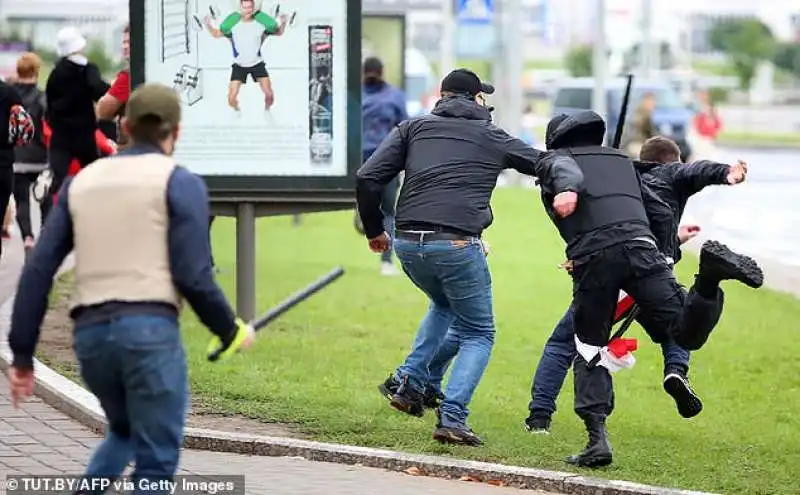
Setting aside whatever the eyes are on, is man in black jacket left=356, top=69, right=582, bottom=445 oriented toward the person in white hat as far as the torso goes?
no

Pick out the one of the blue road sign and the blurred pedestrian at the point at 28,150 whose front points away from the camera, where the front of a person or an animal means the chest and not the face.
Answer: the blurred pedestrian

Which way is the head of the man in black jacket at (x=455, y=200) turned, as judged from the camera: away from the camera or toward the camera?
away from the camera

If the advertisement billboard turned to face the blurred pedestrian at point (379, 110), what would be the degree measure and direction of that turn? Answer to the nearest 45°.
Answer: approximately 180°

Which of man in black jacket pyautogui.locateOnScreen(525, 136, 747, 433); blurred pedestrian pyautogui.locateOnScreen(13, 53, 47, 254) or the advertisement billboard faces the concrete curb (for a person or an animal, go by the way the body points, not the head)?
the advertisement billboard

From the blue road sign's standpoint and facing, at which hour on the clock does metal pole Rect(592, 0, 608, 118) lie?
The metal pole is roughly at 9 o'clock from the blue road sign.

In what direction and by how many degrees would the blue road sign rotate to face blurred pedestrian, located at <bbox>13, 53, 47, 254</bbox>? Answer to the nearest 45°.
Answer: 0° — it already faces them

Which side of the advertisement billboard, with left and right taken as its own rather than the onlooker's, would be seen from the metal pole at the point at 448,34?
back

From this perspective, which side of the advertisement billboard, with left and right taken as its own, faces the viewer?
front

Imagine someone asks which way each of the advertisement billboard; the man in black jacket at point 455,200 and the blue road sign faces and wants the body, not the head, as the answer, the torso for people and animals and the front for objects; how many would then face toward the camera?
2

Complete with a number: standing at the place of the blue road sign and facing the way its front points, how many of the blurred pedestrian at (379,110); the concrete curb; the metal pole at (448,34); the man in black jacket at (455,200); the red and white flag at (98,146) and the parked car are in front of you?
4

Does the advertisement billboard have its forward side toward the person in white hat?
no

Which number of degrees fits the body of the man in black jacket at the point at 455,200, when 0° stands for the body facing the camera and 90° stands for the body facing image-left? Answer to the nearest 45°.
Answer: approximately 225°

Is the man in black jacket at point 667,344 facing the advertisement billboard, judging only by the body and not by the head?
no

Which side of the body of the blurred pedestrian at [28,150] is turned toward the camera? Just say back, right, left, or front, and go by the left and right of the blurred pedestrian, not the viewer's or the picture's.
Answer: back

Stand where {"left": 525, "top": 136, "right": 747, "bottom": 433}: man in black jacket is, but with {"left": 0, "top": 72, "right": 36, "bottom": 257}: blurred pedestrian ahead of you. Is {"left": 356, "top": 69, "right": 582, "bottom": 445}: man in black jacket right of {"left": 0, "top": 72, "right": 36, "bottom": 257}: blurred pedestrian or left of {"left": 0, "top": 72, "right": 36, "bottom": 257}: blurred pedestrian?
left

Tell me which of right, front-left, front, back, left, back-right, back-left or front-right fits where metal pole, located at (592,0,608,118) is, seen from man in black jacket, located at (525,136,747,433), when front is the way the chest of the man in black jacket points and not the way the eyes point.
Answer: front-left

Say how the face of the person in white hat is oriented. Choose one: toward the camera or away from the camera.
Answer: away from the camera

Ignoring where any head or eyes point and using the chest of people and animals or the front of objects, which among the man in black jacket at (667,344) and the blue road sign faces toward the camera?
the blue road sign

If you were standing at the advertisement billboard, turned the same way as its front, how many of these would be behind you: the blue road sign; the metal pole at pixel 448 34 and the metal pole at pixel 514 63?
3
